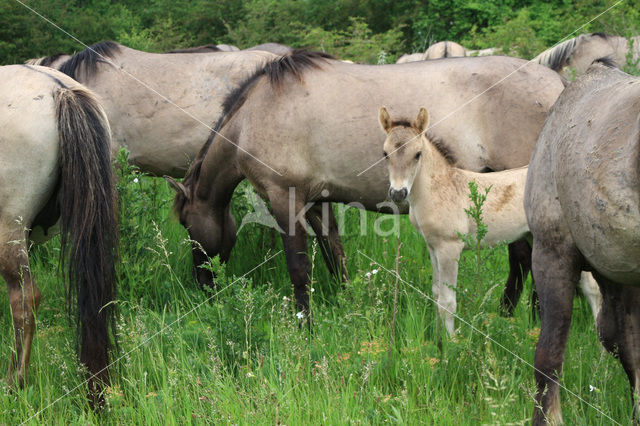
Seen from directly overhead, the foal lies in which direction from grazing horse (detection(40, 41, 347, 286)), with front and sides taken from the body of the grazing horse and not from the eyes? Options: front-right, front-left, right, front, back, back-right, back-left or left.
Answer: back-left

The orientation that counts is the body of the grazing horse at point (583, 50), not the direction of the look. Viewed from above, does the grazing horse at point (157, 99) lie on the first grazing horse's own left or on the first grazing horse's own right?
on the first grazing horse's own left

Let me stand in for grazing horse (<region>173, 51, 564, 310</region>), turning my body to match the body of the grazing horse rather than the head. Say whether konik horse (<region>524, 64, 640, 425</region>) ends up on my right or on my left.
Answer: on my left

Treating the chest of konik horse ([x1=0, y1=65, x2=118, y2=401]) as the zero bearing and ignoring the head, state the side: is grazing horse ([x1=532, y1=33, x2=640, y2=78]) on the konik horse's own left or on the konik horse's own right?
on the konik horse's own right

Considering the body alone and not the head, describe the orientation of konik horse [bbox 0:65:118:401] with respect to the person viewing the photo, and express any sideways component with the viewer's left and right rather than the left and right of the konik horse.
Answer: facing away from the viewer and to the left of the viewer

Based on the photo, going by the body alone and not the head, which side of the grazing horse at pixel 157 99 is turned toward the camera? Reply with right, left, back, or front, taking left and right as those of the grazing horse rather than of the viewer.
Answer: left

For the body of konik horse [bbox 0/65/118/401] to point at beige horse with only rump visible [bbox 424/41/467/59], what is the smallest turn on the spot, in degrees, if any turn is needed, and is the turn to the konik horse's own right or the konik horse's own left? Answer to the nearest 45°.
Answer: approximately 90° to the konik horse's own right

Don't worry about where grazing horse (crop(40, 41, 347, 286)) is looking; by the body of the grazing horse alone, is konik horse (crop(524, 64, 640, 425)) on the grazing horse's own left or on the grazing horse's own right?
on the grazing horse's own left

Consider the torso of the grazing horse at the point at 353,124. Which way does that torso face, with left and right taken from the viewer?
facing to the left of the viewer

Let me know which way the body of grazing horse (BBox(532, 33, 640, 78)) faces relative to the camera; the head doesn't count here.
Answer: to the viewer's left
